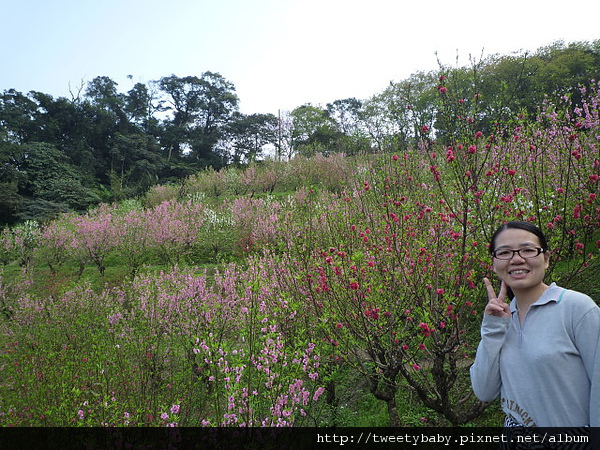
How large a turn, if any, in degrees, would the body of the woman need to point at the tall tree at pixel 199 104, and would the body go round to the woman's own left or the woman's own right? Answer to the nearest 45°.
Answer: approximately 90° to the woman's own right

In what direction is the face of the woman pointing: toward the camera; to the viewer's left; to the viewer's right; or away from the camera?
toward the camera

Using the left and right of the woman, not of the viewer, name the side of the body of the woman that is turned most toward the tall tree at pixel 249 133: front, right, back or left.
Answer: right

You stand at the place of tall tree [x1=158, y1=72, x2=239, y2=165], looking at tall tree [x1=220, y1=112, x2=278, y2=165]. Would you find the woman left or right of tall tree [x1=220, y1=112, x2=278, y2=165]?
right
